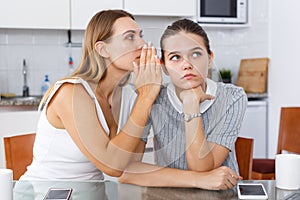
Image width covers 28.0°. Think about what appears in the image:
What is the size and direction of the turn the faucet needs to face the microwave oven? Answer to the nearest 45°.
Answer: approximately 90° to its left

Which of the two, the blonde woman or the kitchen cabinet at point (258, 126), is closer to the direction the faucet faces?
the blonde woman

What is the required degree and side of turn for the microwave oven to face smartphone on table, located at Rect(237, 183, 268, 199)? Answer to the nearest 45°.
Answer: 0° — it already faces it

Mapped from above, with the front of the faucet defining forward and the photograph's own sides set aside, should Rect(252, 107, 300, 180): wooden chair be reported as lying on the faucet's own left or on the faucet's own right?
on the faucet's own left

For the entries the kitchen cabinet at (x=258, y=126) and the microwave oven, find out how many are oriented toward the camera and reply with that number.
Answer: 2

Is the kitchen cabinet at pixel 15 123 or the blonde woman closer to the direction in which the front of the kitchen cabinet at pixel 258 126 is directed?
the blonde woman

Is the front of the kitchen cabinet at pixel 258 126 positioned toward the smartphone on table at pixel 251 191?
yes

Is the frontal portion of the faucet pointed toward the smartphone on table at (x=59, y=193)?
yes

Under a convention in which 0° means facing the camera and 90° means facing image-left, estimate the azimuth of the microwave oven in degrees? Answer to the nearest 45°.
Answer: approximately 0°

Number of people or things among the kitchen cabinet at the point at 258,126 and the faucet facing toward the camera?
2
